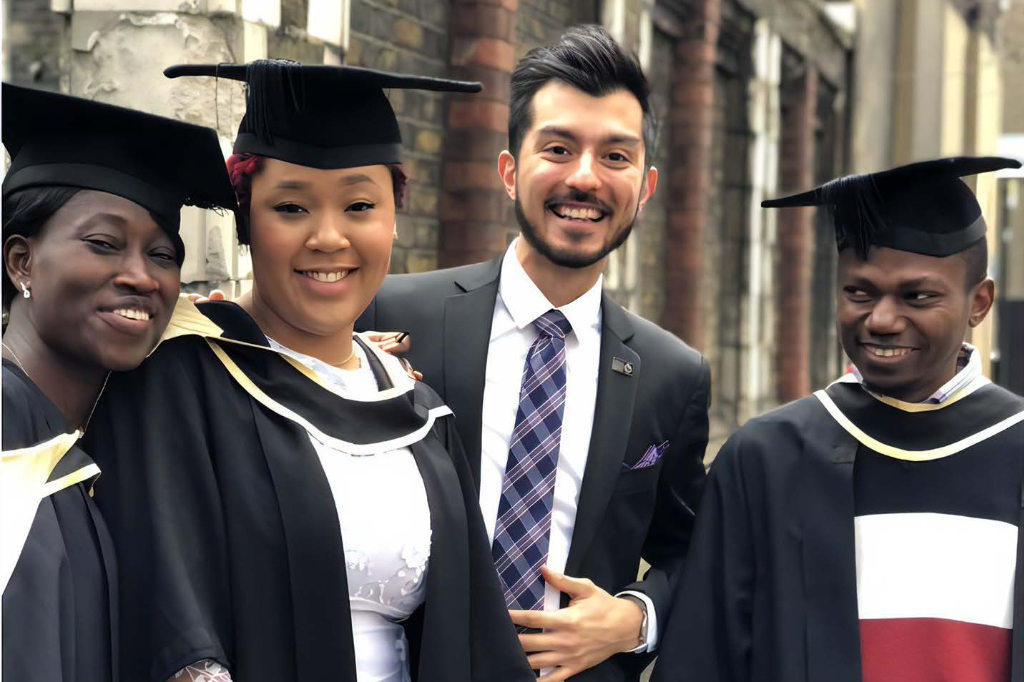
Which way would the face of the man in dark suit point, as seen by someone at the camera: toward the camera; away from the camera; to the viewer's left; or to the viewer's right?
toward the camera

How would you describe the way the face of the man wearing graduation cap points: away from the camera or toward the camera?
toward the camera

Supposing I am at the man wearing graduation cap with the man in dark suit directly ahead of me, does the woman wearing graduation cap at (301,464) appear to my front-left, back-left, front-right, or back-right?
front-left

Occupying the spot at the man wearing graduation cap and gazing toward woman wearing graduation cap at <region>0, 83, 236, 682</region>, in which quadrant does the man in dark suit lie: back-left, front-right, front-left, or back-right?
front-right

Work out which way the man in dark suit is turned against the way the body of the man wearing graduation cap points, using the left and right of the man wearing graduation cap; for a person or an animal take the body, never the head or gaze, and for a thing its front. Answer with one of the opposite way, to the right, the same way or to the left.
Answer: the same way

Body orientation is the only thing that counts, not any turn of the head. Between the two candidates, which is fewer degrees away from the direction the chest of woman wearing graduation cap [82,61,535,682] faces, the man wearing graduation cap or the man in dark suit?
the man wearing graduation cap

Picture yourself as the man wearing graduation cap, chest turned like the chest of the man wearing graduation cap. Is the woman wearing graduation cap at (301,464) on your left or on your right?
on your right

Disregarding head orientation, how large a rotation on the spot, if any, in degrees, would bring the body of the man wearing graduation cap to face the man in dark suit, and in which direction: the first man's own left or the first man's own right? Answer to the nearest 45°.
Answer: approximately 90° to the first man's own right

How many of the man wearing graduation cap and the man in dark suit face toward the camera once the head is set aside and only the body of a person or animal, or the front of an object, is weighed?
2

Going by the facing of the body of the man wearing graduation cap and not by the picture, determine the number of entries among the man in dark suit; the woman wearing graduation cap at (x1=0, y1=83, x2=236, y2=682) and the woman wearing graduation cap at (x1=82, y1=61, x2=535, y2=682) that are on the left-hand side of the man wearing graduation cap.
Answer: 0

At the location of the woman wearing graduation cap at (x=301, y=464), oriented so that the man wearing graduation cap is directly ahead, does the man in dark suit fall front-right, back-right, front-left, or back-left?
front-left

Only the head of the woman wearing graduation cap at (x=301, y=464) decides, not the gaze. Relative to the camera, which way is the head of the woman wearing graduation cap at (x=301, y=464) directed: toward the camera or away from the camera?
toward the camera

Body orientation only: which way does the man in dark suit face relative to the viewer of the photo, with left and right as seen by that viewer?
facing the viewer

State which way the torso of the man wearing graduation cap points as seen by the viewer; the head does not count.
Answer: toward the camera

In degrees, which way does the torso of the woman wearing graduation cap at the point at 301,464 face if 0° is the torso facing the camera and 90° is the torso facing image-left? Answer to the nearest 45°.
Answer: approximately 315°

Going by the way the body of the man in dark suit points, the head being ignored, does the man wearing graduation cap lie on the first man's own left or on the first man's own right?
on the first man's own left

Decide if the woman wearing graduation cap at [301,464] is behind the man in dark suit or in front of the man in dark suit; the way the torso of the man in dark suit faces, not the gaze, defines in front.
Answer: in front
